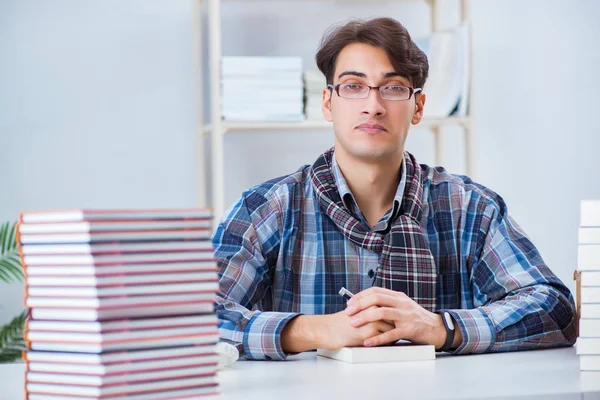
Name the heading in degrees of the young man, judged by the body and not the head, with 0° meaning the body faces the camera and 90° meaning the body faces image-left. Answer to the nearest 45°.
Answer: approximately 0°

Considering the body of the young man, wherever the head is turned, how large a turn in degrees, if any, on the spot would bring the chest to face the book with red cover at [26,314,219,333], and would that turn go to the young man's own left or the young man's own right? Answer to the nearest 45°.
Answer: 0° — they already face it

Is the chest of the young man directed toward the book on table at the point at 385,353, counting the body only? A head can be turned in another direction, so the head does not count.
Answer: yes

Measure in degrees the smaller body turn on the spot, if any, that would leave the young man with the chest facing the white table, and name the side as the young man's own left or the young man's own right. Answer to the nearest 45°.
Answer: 0° — they already face it

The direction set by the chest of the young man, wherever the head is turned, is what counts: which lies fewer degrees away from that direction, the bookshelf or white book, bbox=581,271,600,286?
the white book

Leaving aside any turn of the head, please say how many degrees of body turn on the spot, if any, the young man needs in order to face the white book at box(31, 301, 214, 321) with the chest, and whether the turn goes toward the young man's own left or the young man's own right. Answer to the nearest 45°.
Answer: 0° — they already face it

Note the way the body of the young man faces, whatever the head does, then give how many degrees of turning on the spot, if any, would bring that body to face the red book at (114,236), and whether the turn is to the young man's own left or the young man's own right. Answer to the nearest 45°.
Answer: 0° — they already face it

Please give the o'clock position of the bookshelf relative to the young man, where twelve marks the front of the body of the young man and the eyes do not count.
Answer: The bookshelf is roughly at 5 o'clock from the young man.

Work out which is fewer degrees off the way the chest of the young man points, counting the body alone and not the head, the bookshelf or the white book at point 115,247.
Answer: the white book

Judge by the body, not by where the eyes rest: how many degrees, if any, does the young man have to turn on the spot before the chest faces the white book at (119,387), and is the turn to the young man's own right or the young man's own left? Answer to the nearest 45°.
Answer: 0° — they already face it
